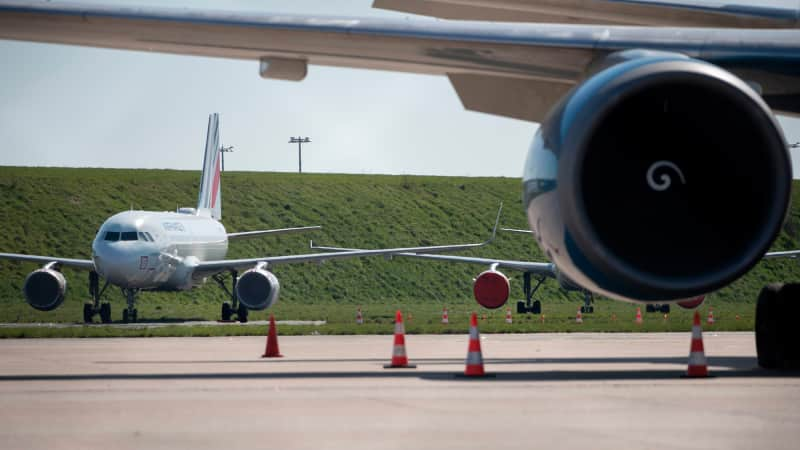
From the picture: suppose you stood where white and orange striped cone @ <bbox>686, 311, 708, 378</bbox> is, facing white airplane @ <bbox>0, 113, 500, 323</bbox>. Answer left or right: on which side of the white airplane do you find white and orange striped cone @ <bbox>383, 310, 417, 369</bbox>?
left

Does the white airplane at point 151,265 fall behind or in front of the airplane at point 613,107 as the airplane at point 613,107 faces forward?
behind

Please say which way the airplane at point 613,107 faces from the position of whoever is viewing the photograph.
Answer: facing the viewer and to the right of the viewer
